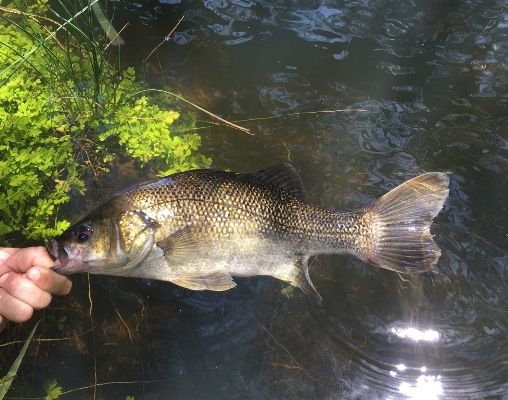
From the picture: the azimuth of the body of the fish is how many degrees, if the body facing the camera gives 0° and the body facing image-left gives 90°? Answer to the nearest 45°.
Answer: approximately 90°

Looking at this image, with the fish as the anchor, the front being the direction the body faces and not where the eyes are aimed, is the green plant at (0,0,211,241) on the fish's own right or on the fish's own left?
on the fish's own right
